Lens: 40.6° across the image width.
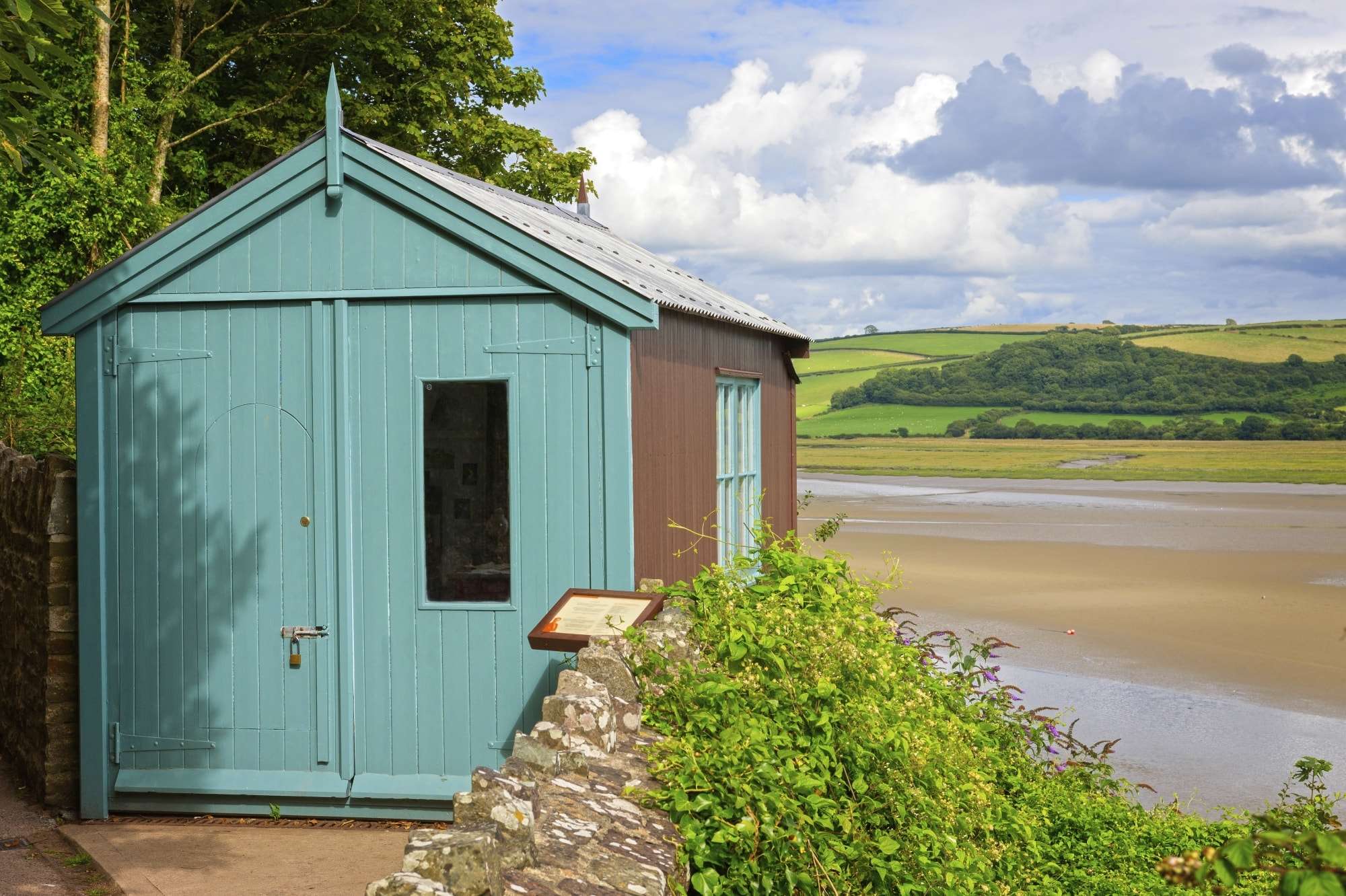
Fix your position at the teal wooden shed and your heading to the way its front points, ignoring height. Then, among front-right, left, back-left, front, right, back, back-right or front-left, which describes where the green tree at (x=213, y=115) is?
back

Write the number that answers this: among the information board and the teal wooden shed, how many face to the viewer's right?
0

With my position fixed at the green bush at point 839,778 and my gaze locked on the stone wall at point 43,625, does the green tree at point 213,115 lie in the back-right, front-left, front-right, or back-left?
front-right

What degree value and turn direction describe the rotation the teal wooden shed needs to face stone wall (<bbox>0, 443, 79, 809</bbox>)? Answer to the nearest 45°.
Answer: approximately 45° to its right

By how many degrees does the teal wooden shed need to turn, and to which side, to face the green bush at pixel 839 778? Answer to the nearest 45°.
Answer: approximately 45° to its left

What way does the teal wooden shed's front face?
toward the camera

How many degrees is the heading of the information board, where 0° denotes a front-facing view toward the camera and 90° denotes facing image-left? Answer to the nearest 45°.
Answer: approximately 45°

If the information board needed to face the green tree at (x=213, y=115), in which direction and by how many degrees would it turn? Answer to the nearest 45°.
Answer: approximately 135° to its right
